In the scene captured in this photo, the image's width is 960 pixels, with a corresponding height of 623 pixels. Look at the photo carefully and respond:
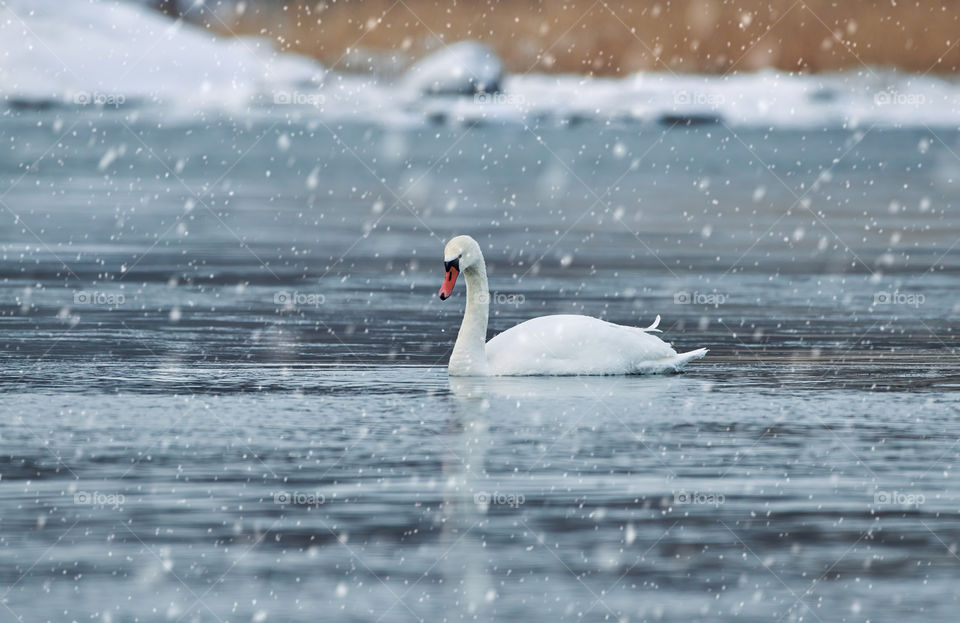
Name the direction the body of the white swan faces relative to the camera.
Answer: to the viewer's left
